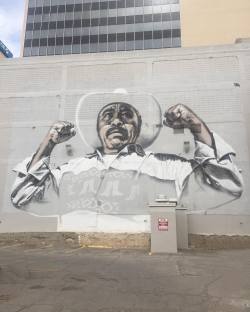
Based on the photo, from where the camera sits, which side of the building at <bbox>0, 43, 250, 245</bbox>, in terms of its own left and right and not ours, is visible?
front

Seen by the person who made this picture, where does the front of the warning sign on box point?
facing the viewer

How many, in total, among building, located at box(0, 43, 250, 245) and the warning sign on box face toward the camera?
2

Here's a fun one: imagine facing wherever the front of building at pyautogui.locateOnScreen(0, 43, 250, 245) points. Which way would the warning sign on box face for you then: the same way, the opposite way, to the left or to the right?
the same way
